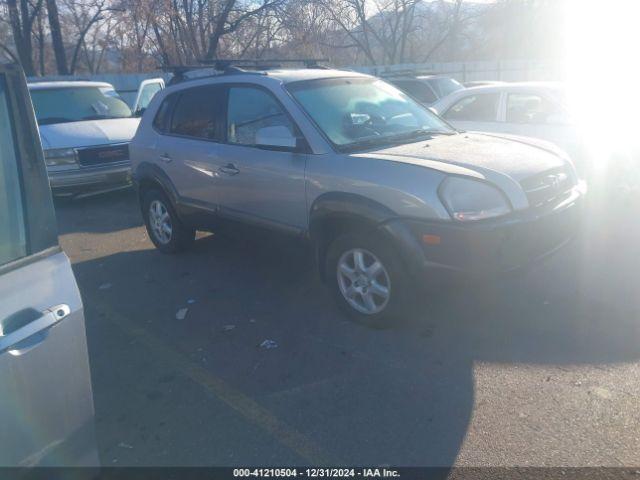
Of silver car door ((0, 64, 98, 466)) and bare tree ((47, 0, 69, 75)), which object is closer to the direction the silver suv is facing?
the silver car door

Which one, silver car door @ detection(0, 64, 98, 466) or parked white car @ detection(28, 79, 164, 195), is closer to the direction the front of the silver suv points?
the silver car door

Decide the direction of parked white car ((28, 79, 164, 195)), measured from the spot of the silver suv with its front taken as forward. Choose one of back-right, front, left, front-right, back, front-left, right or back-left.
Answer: back

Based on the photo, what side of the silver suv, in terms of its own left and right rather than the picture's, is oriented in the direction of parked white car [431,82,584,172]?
left

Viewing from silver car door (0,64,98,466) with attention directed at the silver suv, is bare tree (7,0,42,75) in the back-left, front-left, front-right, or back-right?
front-left

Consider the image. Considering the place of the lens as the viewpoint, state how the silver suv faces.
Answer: facing the viewer and to the right of the viewer

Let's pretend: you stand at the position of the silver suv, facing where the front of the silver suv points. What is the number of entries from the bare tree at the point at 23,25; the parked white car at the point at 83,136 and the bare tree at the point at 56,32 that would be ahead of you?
0

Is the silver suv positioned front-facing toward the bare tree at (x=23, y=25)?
no

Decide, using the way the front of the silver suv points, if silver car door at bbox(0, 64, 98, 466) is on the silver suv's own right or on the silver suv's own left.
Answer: on the silver suv's own right

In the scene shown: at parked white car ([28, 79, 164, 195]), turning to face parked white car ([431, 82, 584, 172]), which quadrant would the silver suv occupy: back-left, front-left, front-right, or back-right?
front-right

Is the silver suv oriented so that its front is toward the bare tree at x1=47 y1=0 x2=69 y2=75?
no
